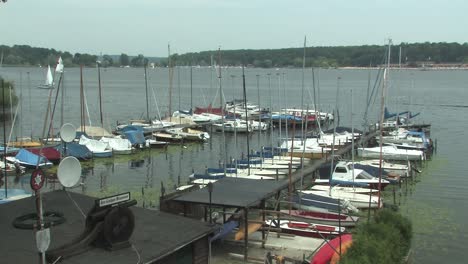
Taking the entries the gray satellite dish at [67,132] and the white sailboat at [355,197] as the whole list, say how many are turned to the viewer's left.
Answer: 1

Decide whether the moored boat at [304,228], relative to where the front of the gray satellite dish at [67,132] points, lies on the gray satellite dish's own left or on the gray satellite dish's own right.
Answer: on the gray satellite dish's own left

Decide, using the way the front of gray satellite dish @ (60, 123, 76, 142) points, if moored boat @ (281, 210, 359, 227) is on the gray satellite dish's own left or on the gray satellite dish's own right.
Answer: on the gray satellite dish's own left

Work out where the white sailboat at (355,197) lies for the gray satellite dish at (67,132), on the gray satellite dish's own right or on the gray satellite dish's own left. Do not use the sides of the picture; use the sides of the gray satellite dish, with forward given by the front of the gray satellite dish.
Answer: on the gray satellite dish's own left
